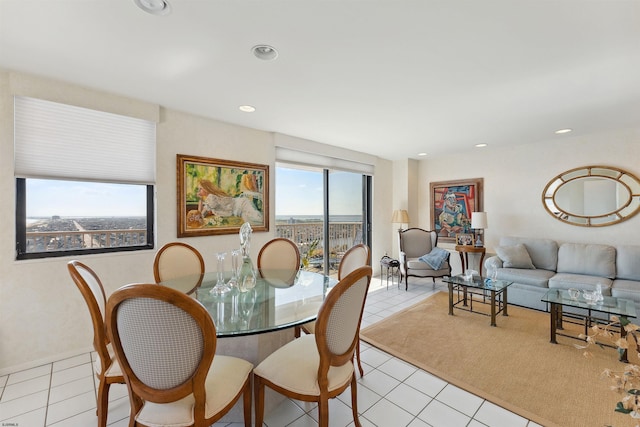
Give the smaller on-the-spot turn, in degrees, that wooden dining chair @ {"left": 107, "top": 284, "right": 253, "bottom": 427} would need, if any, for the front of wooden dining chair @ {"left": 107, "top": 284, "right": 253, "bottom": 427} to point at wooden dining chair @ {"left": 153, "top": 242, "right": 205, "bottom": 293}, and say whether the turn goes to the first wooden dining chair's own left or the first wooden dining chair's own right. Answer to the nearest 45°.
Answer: approximately 45° to the first wooden dining chair's own left

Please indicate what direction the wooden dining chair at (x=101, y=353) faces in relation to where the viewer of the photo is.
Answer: facing to the right of the viewer

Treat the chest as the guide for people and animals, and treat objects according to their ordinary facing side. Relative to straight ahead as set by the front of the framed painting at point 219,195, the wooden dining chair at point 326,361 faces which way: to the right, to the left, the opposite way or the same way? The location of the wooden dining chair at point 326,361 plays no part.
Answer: the opposite way

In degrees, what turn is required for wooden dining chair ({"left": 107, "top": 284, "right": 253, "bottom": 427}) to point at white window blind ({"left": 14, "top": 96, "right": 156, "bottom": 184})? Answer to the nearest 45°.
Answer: approximately 45° to its left

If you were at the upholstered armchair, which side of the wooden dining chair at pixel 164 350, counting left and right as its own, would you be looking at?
front

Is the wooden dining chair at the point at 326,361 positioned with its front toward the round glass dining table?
yes

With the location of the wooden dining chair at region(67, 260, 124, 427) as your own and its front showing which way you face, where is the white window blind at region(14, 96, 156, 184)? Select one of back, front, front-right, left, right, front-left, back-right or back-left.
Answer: left

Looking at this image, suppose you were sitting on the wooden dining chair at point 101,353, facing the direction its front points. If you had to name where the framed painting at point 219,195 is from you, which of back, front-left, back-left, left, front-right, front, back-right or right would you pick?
front-left

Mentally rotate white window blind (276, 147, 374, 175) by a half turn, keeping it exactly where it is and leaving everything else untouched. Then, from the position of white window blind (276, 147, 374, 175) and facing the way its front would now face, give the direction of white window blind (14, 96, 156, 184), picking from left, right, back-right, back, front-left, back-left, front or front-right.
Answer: left

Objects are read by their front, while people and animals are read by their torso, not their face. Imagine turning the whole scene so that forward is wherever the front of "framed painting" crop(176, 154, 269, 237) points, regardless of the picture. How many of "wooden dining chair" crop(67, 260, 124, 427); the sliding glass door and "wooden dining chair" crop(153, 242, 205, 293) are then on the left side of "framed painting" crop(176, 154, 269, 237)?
1

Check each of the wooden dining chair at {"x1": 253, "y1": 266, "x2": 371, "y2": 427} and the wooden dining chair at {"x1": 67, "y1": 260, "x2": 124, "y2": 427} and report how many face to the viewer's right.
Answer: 1

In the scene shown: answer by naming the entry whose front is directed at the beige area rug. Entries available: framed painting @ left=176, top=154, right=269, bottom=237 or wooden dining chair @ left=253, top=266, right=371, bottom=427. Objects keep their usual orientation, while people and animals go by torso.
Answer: the framed painting

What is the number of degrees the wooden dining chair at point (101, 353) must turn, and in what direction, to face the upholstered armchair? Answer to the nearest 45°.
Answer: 0° — it already faces it
